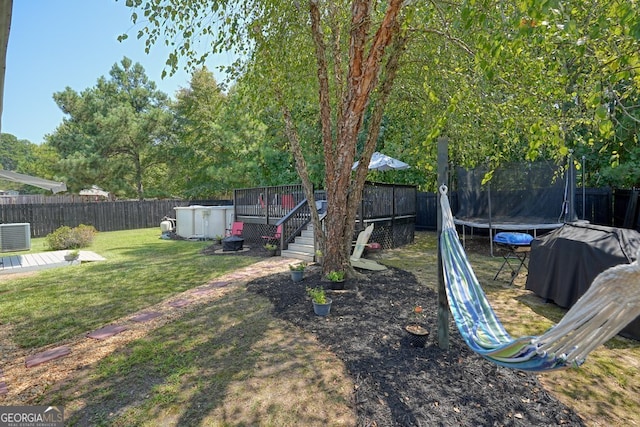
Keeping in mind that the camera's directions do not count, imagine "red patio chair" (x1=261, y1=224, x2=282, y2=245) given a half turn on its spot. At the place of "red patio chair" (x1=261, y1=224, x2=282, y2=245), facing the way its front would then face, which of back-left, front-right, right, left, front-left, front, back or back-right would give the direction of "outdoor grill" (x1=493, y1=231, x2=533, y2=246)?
front-right

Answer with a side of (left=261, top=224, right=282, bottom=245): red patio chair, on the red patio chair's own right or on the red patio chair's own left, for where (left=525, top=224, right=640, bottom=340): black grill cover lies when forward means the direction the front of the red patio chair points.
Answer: on the red patio chair's own left

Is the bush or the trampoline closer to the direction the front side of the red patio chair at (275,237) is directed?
the bush

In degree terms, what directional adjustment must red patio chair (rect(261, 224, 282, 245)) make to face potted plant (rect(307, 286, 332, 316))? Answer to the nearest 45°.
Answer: approximately 90° to its left

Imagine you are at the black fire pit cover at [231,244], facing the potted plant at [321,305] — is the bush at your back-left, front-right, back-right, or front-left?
back-right

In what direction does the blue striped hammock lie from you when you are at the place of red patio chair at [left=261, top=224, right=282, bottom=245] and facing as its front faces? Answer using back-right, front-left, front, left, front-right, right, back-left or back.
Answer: left

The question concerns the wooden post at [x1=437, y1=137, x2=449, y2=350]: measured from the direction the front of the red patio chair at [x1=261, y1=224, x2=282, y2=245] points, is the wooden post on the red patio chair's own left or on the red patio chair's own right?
on the red patio chair's own left
